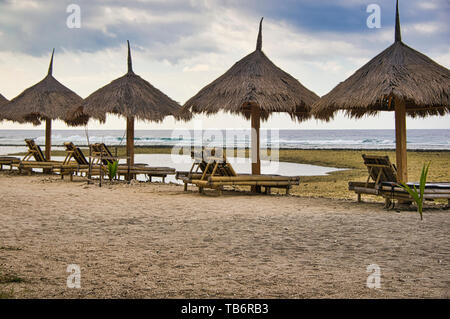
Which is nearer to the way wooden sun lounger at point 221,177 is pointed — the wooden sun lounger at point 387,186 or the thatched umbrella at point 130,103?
the wooden sun lounger

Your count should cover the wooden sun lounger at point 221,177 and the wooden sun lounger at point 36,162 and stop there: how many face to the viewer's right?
2

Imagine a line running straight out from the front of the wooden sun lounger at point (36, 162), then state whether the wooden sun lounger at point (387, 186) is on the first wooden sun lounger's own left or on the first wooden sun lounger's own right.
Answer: on the first wooden sun lounger's own right

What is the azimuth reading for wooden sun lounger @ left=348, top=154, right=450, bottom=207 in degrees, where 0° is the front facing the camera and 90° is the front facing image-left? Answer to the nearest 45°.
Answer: approximately 225°

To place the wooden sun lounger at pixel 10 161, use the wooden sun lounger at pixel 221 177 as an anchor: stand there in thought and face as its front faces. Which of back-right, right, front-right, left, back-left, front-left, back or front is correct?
back-left

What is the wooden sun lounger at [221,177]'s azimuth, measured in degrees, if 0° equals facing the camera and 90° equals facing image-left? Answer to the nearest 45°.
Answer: approximately 270°

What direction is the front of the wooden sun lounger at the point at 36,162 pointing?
to the viewer's right
